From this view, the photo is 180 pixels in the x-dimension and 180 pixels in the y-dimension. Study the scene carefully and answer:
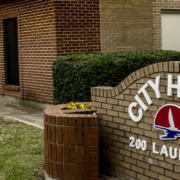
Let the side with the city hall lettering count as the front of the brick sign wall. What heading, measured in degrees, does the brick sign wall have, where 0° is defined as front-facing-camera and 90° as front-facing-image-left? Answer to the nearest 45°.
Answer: approximately 45°

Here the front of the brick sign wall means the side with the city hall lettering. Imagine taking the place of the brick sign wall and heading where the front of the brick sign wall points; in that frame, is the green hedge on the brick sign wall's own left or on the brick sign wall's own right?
on the brick sign wall's own right

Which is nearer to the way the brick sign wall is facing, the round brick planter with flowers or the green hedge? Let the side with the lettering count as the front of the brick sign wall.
the round brick planter with flowers

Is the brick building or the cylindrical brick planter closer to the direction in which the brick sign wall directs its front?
the cylindrical brick planter

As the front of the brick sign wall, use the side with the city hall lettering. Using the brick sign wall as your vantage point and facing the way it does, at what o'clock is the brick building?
The brick building is roughly at 4 o'clock from the brick sign wall.
